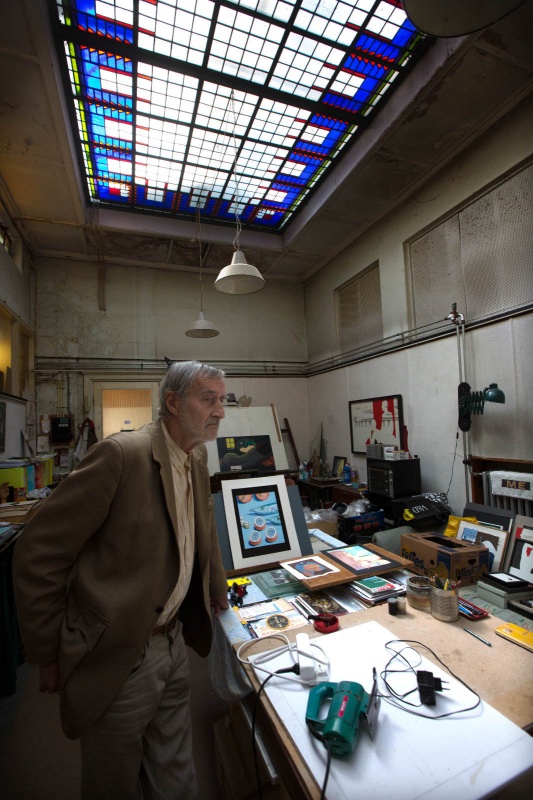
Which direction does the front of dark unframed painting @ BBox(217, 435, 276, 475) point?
toward the camera

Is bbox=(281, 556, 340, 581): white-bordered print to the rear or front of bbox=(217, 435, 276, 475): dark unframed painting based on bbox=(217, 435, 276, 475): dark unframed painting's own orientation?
to the front

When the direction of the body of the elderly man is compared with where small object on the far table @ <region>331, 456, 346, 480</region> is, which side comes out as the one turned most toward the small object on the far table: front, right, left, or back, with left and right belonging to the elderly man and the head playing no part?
left

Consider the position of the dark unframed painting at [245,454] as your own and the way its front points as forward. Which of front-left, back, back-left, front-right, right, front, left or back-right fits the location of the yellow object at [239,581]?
front

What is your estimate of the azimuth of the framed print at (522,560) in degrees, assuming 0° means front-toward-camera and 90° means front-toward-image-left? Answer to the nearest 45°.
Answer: approximately 45°

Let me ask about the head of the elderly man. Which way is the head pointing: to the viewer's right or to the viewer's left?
to the viewer's right

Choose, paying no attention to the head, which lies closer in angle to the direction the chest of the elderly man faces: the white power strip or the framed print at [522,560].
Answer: the white power strip

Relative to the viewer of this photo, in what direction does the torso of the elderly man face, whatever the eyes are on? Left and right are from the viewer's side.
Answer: facing the viewer and to the right of the viewer

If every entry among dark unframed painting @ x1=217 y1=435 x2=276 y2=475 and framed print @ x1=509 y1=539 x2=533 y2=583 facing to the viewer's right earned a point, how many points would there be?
0

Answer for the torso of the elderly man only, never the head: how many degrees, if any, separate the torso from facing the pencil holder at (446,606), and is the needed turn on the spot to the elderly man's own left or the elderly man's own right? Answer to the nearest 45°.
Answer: approximately 45° to the elderly man's own left

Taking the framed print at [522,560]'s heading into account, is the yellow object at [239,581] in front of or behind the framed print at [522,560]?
in front

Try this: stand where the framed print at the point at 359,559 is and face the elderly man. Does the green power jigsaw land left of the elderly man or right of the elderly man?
left

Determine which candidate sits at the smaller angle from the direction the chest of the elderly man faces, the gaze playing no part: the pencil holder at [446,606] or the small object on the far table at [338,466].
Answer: the pencil holder

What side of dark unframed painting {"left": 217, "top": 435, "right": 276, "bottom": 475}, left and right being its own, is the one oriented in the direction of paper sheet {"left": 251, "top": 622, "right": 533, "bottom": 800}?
front

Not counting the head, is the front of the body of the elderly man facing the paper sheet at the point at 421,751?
yes

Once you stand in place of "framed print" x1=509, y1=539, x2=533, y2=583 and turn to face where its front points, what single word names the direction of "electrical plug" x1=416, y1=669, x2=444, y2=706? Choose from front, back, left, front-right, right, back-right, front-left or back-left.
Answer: front-left
